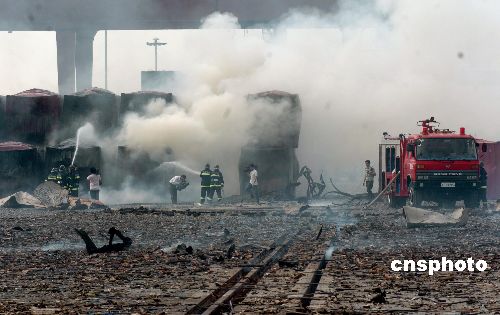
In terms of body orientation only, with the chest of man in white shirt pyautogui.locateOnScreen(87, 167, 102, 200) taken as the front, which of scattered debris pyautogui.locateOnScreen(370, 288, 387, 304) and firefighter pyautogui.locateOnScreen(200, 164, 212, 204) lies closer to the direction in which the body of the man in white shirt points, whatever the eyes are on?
the firefighter

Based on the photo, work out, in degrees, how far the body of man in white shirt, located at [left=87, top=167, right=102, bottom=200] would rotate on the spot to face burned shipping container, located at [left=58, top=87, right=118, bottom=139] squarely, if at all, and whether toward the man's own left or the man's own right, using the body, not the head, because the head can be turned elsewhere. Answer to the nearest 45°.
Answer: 0° — they already face it

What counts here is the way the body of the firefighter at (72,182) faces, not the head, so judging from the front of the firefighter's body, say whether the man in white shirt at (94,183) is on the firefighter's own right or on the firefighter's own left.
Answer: on the firefighter's own right

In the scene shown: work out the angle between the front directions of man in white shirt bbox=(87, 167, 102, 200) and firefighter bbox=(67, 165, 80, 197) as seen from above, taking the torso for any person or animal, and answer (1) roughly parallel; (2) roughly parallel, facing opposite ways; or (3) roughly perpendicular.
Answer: roughly parallel

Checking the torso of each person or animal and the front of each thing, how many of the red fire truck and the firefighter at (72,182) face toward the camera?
1

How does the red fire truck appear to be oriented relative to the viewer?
toward the camera

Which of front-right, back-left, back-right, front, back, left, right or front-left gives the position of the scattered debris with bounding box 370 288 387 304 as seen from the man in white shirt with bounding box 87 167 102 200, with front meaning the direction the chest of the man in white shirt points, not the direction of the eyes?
back

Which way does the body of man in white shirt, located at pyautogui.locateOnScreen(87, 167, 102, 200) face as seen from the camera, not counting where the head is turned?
away from the camera

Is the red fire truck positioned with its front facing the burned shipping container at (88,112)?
no

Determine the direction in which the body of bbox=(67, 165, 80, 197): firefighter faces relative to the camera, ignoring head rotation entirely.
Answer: away from the camera

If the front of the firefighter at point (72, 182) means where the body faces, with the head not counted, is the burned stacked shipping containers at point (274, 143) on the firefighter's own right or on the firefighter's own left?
on the firefighter's own right

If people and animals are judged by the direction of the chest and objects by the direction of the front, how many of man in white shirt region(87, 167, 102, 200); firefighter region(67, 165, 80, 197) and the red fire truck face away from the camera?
2

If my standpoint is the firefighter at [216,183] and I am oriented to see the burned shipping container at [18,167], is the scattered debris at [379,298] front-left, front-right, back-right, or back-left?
back-left

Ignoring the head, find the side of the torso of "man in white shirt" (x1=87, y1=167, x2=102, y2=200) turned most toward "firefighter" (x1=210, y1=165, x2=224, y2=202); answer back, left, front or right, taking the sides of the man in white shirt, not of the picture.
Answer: right
